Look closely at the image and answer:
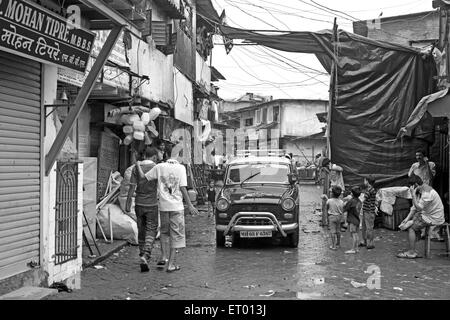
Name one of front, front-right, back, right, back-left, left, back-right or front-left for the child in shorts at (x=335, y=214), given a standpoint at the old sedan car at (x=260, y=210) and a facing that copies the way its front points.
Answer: left

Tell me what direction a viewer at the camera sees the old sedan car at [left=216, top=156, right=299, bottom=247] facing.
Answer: facing the viewer

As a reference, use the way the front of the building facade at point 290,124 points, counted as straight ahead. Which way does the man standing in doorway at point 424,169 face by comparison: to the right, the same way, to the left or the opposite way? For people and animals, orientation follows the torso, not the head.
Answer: the same way

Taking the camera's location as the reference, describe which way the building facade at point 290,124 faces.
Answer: facing the viewer and to the left of the viewer

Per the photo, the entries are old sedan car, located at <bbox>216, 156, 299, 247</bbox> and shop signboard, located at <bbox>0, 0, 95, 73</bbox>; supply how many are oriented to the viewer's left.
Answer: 0

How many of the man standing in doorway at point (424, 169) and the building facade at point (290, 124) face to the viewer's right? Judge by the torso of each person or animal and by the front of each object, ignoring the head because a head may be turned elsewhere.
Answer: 0

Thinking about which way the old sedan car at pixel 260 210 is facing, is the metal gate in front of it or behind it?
in front

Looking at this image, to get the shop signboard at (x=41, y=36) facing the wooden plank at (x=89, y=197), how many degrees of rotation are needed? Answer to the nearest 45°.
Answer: approximately 135° to its left

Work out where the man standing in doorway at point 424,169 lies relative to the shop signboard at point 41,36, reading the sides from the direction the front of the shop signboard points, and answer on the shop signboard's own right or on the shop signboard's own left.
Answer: on the shop signboard's own left

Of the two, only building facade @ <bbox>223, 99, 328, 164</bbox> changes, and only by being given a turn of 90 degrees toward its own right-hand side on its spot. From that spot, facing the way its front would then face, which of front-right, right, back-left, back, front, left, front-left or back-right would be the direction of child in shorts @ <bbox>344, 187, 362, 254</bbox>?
back-left

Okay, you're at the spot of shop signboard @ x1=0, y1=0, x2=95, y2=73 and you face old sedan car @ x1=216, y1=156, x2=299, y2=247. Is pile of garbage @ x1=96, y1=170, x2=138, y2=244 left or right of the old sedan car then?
left

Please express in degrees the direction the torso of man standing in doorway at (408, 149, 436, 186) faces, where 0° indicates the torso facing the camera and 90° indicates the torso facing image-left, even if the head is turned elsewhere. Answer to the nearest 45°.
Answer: approximately 45°

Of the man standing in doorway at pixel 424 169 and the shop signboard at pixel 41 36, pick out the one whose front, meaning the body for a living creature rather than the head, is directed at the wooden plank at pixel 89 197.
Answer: the man standing in doorway

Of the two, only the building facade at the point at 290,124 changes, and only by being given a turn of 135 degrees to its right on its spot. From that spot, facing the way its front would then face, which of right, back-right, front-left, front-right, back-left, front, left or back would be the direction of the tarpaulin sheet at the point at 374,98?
back

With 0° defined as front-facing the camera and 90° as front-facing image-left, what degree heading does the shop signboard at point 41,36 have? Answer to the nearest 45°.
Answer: approximately 315°

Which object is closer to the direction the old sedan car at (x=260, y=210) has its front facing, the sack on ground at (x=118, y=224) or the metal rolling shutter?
the metal rolling shutter

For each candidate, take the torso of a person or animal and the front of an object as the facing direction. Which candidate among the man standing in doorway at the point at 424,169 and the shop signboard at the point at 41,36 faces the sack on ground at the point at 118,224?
the man standing in doorway

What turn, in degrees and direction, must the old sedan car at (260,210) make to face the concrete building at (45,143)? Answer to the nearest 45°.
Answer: approximately 45° to its right
